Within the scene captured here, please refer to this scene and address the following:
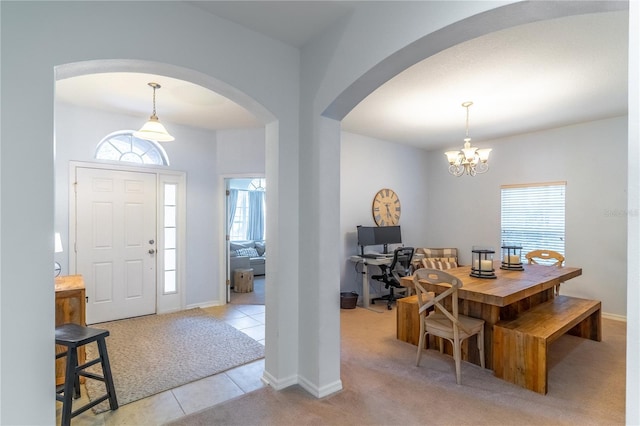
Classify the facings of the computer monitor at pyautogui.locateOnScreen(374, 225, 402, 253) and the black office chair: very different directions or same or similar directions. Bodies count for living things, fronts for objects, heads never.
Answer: very different directions

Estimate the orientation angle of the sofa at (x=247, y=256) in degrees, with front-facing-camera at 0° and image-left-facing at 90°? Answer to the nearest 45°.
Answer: approximately 0°

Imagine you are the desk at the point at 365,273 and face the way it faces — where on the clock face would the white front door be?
The white front door is roughly at 4 o'clock from the desk.

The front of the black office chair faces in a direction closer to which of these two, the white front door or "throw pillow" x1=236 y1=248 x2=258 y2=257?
the throw pillow

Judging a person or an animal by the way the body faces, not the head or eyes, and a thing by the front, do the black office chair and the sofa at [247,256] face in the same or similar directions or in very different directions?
very different directions

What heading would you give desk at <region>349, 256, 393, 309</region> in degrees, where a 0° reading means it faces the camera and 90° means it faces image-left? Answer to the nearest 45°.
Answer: approximately 315°

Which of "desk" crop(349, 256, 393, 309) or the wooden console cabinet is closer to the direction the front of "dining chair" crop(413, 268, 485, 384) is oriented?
the desk

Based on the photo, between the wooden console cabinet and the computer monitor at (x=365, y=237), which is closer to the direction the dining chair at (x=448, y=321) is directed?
the computer monitor

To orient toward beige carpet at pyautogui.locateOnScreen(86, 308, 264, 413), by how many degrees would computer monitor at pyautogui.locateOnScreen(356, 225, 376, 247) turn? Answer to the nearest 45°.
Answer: approximately 90° to its right

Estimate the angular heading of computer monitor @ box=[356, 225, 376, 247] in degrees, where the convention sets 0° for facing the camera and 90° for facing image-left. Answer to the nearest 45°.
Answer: approximately 315°

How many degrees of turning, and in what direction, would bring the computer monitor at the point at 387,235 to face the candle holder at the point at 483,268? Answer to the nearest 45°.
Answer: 0° — it already faces it
